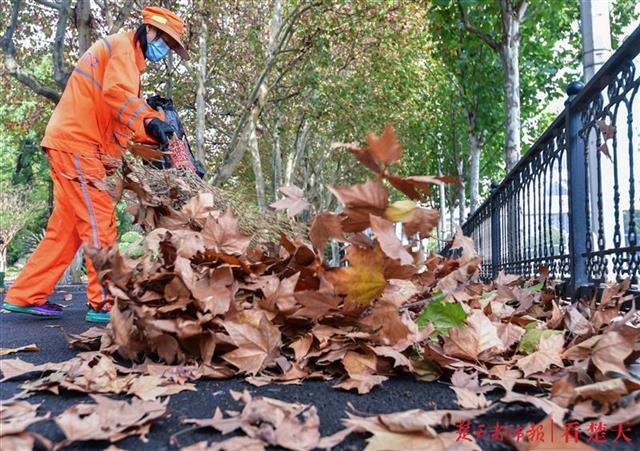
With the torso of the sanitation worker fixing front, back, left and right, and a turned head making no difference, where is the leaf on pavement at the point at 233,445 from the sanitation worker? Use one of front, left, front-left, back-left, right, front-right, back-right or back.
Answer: right

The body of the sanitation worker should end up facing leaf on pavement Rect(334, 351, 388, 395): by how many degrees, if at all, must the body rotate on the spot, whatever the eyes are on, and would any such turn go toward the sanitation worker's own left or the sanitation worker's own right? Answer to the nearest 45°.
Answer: approximately 90° to the sanitation worker's own right

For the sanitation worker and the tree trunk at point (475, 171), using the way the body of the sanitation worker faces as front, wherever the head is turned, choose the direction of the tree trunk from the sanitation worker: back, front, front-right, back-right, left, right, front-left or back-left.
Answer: front-left

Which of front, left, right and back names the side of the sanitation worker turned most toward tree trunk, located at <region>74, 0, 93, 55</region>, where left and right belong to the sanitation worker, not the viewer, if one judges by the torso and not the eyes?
left

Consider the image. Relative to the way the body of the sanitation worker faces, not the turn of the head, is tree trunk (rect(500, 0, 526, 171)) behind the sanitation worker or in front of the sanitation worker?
in front

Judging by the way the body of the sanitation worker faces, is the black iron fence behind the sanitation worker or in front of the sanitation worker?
in front

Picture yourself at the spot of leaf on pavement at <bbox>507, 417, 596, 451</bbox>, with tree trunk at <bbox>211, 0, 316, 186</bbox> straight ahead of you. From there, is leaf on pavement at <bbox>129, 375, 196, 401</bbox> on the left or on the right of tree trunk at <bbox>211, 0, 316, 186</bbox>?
left

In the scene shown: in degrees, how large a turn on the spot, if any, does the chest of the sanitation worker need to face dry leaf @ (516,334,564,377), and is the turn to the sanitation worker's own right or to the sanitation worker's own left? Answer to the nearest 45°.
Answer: approximately 45° to the sanitation worker's own right

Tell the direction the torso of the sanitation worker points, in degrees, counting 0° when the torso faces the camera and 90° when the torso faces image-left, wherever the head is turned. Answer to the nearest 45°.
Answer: approximately 270°

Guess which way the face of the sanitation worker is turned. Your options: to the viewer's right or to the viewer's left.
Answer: to the viewer's right

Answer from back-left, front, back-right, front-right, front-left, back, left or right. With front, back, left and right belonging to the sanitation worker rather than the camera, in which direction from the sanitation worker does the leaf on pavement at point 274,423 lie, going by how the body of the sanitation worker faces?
right
